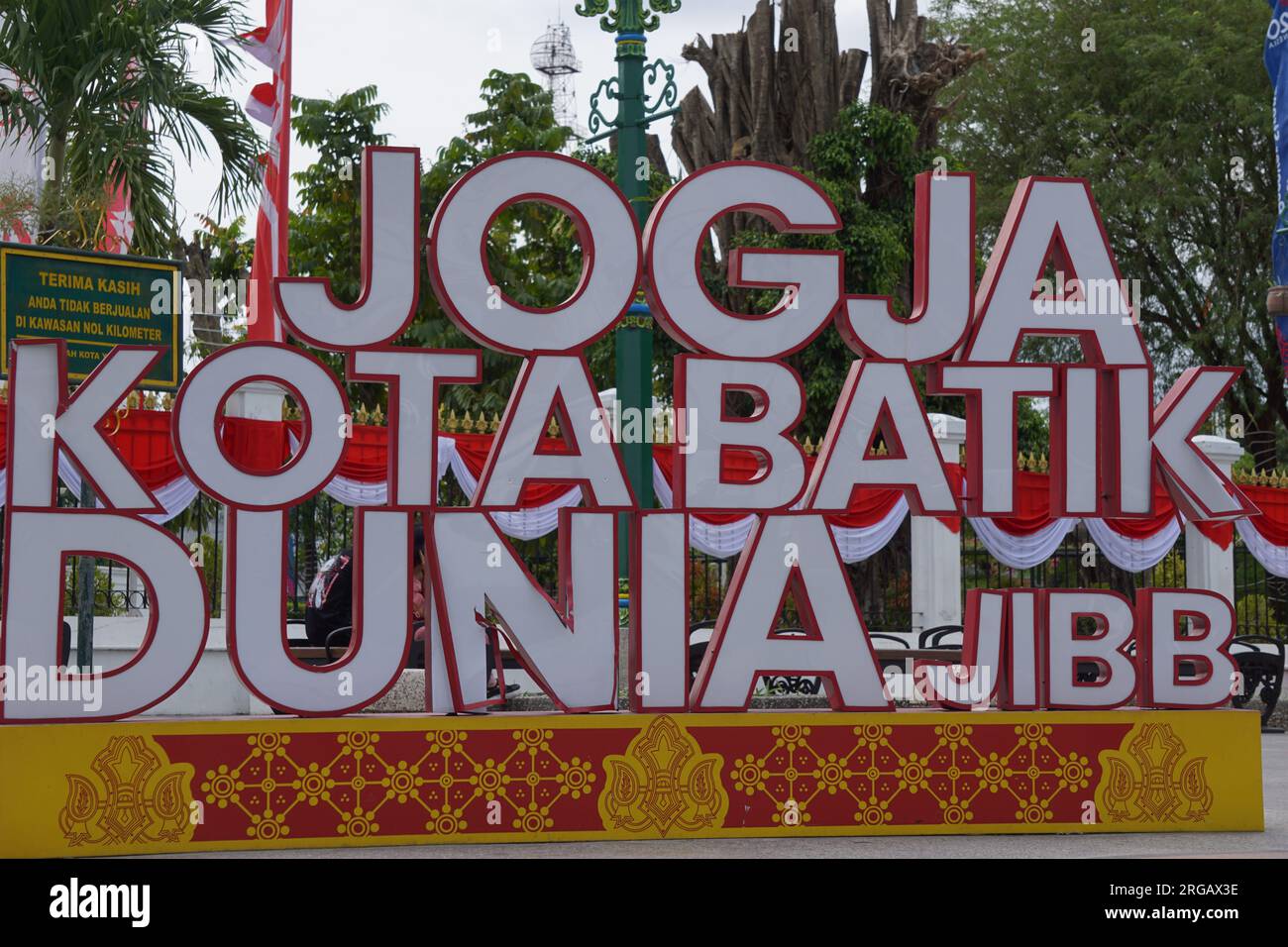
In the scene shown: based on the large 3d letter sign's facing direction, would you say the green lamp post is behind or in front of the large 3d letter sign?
behind

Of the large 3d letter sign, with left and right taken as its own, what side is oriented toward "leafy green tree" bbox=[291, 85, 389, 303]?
back

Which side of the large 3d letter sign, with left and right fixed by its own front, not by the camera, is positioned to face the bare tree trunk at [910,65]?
back

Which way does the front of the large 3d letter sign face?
toward the camera

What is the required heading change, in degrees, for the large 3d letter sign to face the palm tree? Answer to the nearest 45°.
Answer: approximately 135° to its right

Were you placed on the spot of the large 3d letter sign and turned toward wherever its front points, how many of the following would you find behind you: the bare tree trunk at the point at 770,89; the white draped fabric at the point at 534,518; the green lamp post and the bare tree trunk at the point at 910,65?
4

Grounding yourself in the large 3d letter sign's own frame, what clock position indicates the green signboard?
The green signboard is roughly at 4 o'clock from the large 3d letter sign.

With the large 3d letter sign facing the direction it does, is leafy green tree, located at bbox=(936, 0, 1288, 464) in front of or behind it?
behind

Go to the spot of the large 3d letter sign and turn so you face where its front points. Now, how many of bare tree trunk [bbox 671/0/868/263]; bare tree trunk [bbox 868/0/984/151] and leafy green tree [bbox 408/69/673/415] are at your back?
3

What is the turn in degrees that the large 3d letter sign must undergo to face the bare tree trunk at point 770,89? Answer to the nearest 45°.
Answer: approximately 180°

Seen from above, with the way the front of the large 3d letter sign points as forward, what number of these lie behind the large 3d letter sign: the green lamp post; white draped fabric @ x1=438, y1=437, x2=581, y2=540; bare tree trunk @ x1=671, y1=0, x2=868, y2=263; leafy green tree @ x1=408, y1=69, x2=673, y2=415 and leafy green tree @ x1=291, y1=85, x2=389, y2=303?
5

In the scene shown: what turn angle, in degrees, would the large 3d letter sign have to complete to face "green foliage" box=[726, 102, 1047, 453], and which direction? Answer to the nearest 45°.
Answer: approximately 180°

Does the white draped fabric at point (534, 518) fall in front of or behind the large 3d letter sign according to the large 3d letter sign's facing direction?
behind
